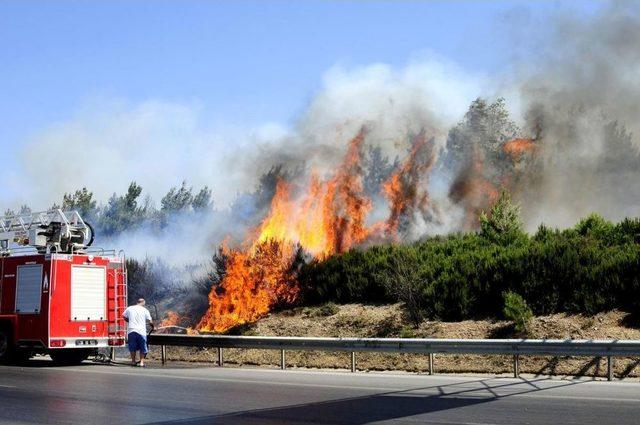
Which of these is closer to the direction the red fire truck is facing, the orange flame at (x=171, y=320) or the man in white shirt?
the orange flame

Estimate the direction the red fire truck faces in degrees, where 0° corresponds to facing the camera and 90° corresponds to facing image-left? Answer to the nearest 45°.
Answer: approximately 135°

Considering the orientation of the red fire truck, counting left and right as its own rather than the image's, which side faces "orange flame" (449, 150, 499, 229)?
right

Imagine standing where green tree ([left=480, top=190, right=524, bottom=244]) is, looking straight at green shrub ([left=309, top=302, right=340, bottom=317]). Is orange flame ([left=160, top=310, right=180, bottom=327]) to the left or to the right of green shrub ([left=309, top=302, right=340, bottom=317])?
right

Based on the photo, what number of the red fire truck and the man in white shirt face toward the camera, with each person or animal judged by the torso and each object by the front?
0

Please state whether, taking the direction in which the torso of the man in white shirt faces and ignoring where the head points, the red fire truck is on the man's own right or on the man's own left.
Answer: on the man's own left

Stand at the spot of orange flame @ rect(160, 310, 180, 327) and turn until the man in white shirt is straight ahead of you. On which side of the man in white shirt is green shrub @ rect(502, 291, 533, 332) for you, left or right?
left

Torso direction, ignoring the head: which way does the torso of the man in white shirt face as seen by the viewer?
away from the camera

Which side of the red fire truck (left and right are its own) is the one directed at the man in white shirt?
back

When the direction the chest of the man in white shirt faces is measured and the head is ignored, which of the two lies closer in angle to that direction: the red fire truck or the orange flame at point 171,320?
the orange flame

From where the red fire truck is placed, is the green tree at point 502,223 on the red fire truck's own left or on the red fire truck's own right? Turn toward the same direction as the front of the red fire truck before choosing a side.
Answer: on the red fire truck's own right

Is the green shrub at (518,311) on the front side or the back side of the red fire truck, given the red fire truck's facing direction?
on the back side

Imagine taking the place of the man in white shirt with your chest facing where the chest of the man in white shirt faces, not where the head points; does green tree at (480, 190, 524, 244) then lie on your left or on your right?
on your right

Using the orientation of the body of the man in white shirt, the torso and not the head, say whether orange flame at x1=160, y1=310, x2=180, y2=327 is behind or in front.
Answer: in front
